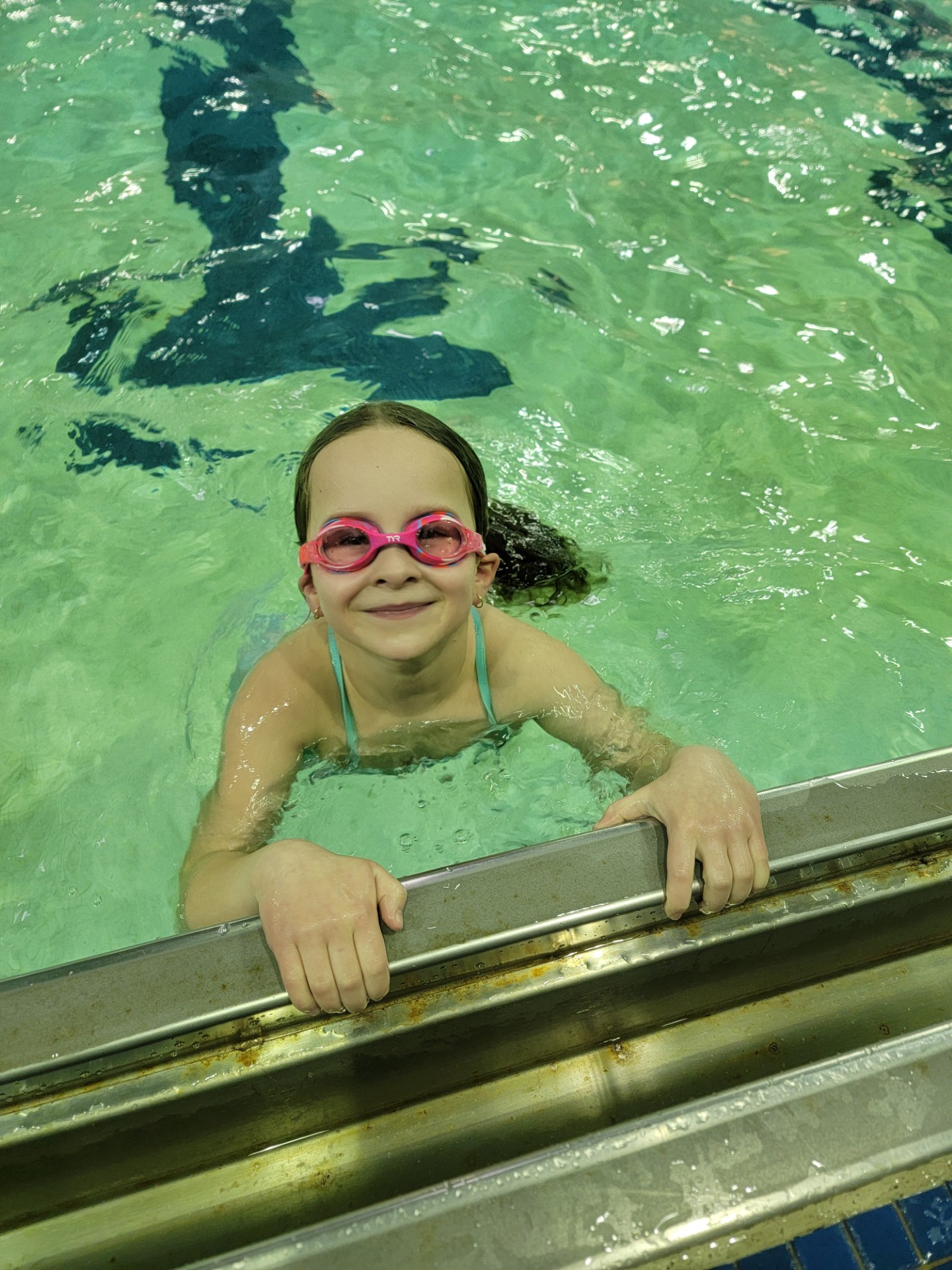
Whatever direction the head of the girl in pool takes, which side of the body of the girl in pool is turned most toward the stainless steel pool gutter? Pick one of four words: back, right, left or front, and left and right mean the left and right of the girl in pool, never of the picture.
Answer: front

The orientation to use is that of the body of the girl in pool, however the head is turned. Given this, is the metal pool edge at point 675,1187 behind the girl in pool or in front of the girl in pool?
in front

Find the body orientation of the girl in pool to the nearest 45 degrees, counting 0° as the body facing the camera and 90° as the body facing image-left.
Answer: approximately 0°
